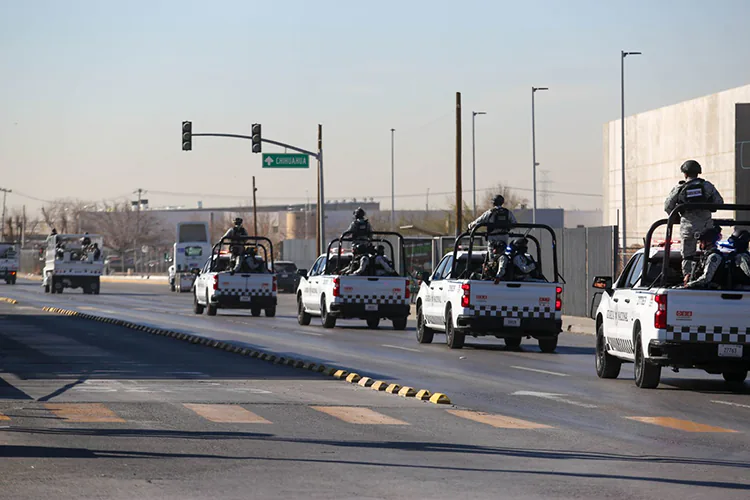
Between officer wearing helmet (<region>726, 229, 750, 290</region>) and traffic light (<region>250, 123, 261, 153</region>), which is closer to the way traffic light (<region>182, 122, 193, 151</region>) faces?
the officer wearing helmet

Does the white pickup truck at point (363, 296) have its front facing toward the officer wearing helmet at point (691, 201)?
no

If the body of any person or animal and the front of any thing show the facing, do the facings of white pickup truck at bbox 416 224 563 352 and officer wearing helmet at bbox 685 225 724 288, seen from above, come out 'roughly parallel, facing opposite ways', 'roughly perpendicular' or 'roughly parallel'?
roughly perpendicular

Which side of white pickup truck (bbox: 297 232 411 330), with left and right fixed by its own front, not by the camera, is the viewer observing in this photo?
back

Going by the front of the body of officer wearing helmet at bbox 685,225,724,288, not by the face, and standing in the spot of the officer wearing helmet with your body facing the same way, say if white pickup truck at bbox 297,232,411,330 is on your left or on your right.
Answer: on your right

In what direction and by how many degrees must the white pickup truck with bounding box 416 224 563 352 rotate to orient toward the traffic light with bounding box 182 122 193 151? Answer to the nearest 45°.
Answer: approximately 45° to its left

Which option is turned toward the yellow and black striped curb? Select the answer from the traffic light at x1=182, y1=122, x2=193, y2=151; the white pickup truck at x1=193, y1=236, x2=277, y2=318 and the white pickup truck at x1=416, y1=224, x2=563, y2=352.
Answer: the traffic light

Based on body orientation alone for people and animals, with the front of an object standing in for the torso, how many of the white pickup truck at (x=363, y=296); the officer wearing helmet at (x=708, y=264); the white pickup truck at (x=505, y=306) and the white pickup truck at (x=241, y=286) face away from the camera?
3

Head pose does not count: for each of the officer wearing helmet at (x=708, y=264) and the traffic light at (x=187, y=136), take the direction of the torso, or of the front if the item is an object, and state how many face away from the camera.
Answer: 0

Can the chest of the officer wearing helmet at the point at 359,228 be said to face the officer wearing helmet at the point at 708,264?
no

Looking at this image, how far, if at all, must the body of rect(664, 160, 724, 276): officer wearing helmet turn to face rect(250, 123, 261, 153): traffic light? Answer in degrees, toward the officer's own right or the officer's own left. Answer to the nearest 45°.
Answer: approximately 45° to the officer's own left

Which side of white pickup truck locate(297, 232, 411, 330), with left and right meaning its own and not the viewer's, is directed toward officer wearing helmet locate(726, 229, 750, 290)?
back

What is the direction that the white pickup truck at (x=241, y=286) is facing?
away from the camera

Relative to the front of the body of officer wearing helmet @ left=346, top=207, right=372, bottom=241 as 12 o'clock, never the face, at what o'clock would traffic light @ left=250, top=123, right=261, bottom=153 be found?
The traffic light is roughly at 11 o'clock from the officer wearing helmet.

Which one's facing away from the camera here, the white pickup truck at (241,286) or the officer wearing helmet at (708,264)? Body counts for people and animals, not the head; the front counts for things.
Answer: the white pickup truck

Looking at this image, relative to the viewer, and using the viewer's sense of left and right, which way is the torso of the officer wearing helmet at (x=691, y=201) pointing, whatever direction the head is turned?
facing away from the viewer

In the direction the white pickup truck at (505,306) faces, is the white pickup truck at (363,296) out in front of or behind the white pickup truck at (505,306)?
in front

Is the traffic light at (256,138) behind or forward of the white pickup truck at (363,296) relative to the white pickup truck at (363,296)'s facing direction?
forward

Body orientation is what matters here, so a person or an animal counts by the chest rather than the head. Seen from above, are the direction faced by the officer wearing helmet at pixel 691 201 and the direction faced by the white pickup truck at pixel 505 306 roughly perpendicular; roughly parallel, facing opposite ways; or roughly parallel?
roughly parallel

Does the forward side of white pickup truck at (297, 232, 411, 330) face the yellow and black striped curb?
no

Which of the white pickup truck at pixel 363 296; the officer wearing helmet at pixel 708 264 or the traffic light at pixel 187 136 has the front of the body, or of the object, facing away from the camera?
the white pickup truck
